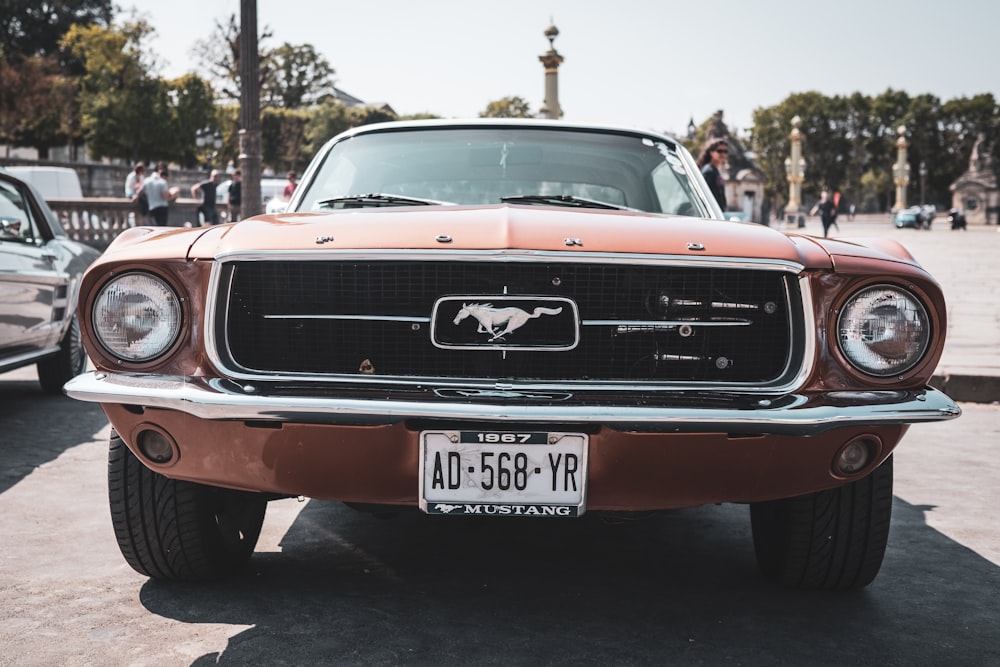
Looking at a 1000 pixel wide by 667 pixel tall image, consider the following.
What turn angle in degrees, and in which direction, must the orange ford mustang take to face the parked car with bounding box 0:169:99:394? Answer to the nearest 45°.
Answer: approximately 135° to its right

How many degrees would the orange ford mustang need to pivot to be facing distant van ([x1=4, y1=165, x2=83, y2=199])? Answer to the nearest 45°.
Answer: approximately 135° to its right

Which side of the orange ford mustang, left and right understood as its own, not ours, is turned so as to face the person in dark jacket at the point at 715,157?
back

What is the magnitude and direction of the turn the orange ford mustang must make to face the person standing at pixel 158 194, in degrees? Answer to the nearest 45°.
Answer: approximately 180°

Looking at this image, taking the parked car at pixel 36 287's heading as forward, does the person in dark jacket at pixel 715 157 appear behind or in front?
behind

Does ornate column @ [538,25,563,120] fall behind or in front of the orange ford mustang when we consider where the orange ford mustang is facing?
behind

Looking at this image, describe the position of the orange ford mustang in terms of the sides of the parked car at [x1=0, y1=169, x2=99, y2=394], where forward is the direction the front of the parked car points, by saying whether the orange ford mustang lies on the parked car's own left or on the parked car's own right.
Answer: on the parked car's own left
